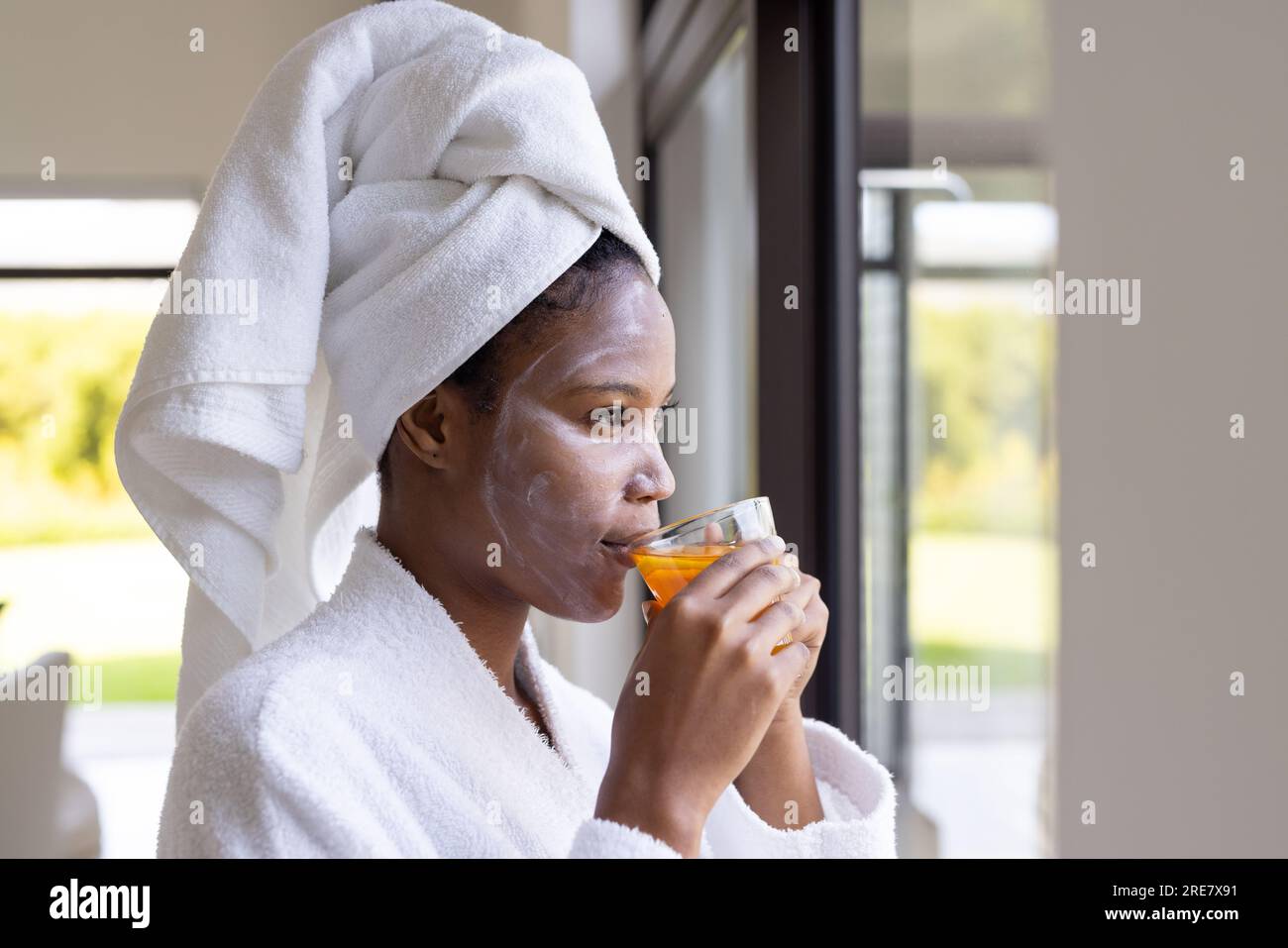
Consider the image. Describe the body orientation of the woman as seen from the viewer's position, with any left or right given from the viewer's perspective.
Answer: facing to the right of the viewer

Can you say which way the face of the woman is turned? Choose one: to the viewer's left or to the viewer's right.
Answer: to the viewer's right
